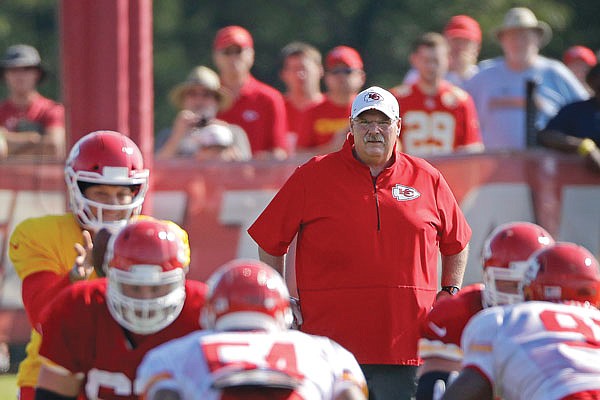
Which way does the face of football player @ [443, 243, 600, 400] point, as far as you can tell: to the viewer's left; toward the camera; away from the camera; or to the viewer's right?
away from the camera

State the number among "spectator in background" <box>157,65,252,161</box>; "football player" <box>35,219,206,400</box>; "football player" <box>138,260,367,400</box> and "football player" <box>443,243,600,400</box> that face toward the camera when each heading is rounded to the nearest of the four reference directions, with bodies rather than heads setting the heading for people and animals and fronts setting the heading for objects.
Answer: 2

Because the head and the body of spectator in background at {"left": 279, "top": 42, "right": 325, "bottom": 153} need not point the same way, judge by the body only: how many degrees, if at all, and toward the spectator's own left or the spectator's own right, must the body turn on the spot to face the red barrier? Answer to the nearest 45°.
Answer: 0° — they already face it

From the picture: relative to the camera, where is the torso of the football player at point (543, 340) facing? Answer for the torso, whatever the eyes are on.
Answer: away from the camera

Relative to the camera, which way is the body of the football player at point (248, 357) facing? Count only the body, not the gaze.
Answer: away from the camera

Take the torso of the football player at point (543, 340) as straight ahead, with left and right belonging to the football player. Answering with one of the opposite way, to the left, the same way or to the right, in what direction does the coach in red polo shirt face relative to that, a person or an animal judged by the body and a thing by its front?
the opposite way

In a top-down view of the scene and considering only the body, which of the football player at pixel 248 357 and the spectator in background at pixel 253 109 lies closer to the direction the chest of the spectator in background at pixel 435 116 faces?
the football player

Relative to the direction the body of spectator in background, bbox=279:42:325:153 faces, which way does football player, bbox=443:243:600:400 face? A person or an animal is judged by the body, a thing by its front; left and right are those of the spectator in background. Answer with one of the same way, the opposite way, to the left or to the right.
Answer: the opposite way

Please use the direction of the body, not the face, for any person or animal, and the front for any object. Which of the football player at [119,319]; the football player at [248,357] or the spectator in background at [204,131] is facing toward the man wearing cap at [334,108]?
the football player at [248,357]
